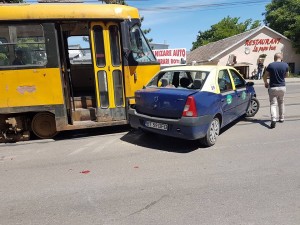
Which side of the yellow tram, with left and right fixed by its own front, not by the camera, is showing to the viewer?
right

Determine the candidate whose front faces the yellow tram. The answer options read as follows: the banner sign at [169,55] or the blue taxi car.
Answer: the banner sign

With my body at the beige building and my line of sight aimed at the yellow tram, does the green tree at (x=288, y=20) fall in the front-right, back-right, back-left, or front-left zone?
back-left

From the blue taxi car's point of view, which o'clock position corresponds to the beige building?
The beige building is roughly at 11 o'clock from the blue taxi car.

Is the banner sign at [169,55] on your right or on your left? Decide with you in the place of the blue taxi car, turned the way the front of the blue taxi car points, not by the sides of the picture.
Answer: on your left

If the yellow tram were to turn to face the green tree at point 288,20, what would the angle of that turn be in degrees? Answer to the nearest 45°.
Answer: approximately 45° to its left

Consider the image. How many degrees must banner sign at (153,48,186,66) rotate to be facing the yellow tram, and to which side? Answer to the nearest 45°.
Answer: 0° — it already faces it
